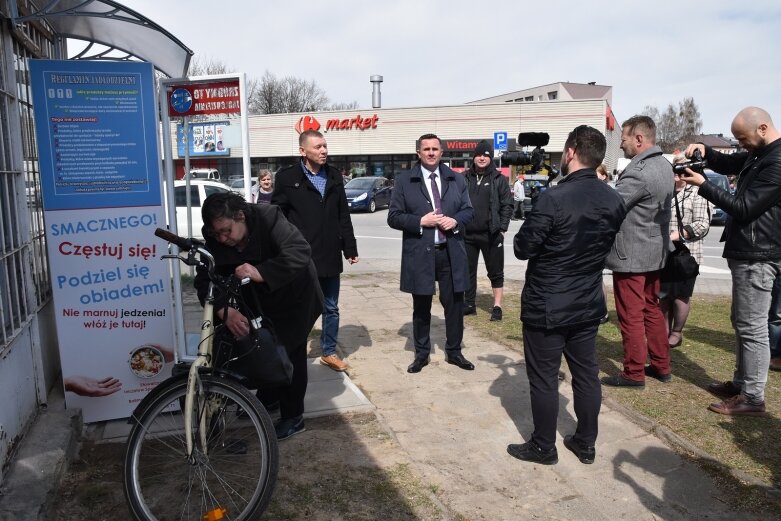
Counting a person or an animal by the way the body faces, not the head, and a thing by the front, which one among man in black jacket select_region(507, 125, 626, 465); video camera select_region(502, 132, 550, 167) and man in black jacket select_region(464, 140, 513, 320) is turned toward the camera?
man in black jacket select_region(464, 140, 513, 320)

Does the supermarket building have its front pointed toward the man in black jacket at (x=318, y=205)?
yes

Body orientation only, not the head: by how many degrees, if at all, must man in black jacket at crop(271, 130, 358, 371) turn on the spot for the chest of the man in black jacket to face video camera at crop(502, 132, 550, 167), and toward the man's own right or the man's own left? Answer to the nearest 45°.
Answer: approximately 45° to the man's own left

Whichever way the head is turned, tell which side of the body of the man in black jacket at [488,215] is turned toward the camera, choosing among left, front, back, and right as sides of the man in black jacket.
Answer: front

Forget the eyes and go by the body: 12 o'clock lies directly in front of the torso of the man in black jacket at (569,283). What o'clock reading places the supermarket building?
The supermarket building is roughly at 1 o'clock from the man in black jacket.

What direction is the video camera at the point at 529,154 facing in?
to the viewer's left

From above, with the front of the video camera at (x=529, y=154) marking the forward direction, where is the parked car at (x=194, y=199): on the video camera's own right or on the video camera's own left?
on the video camera's own right

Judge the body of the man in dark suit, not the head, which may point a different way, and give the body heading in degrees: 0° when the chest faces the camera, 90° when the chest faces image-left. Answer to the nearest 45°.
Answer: approximately 0°

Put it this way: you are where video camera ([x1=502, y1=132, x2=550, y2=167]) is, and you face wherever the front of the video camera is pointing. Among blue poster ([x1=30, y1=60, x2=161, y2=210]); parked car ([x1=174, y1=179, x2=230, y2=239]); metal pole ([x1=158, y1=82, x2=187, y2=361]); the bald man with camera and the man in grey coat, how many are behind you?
2

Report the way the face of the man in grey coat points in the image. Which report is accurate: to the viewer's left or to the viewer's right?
to the viewer's left

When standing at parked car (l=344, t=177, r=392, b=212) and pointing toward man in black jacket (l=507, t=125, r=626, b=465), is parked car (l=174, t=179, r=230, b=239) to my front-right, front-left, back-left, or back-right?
front-right

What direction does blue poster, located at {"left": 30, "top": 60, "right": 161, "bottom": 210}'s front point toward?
toward the camera

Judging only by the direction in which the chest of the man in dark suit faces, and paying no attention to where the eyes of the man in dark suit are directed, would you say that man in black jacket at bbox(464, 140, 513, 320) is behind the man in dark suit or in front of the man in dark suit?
behind

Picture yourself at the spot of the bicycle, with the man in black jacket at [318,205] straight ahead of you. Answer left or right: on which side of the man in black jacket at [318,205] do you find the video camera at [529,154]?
right

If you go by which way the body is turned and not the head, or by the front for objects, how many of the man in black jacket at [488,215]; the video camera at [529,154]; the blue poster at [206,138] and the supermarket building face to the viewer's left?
1

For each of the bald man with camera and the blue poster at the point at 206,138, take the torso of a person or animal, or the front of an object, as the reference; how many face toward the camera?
1

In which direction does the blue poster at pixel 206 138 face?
toward the camera

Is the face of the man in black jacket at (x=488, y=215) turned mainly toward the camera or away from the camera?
toward the camera
